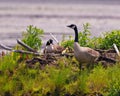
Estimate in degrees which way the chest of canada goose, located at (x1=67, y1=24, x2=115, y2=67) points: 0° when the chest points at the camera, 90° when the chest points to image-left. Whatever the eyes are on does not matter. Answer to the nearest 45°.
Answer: approximately 90°
